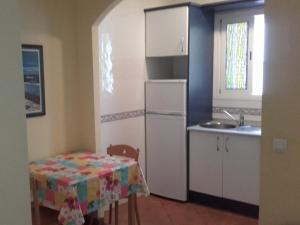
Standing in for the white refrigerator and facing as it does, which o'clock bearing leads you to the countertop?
The countertop is roughly at 8 o'clock from the white refrigerator.

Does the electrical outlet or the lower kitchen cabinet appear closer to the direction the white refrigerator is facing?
the electrical outlet

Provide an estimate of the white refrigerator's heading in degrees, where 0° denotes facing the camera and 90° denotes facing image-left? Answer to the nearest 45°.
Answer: approximately 45°

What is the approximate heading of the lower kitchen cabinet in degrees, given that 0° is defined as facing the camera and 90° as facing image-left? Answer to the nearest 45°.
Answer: approximately 45°

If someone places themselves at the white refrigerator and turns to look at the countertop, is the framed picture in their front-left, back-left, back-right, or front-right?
back-right

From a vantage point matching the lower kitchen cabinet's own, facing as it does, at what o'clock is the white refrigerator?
The white refrigerator is roughly at 2 o'clock from the lower kitchen cabinet.

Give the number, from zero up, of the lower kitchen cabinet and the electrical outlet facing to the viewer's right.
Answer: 0
